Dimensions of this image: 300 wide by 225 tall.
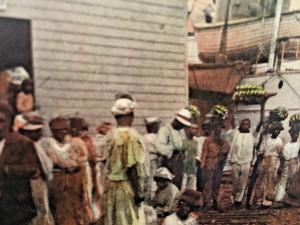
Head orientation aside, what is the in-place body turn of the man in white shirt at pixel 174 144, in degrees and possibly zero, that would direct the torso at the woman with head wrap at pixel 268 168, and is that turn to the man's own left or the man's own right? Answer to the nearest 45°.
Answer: approximately 45° to the man's own left

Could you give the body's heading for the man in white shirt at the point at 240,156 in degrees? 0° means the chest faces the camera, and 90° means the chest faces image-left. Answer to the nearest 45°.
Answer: approximately 0°

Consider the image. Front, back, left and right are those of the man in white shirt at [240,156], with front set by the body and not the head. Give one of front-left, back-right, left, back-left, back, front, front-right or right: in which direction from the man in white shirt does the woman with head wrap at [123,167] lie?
front-right

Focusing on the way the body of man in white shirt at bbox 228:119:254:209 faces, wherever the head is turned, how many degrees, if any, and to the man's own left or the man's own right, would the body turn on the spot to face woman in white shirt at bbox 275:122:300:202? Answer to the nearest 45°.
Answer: approximately 135° to the man's own left

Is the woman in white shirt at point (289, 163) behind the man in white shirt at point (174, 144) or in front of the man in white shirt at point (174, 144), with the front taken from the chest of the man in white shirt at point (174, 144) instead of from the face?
in front
